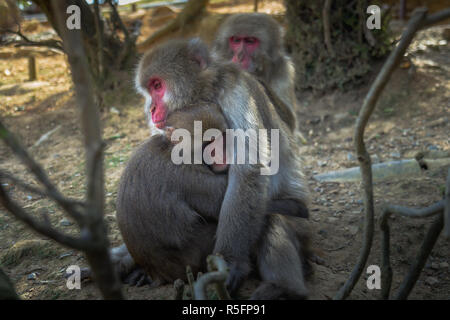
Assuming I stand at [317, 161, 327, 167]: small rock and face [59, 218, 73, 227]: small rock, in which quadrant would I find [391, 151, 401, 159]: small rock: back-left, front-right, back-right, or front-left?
back-left

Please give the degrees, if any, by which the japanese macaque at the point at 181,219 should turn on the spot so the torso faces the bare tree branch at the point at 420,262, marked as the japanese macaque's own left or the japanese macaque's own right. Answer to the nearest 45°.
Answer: approximately 45° to the japanese macaque's own right

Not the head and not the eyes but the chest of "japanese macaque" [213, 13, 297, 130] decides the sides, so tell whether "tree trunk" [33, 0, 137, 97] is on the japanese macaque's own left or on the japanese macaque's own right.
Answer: on the japanese macaque's own right

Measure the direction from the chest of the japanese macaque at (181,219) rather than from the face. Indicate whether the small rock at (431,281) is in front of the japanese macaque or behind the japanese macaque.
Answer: in front

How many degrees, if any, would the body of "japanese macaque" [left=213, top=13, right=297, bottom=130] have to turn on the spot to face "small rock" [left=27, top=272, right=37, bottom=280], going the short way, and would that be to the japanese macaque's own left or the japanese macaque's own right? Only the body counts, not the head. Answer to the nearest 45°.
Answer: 0° — it already faces it
